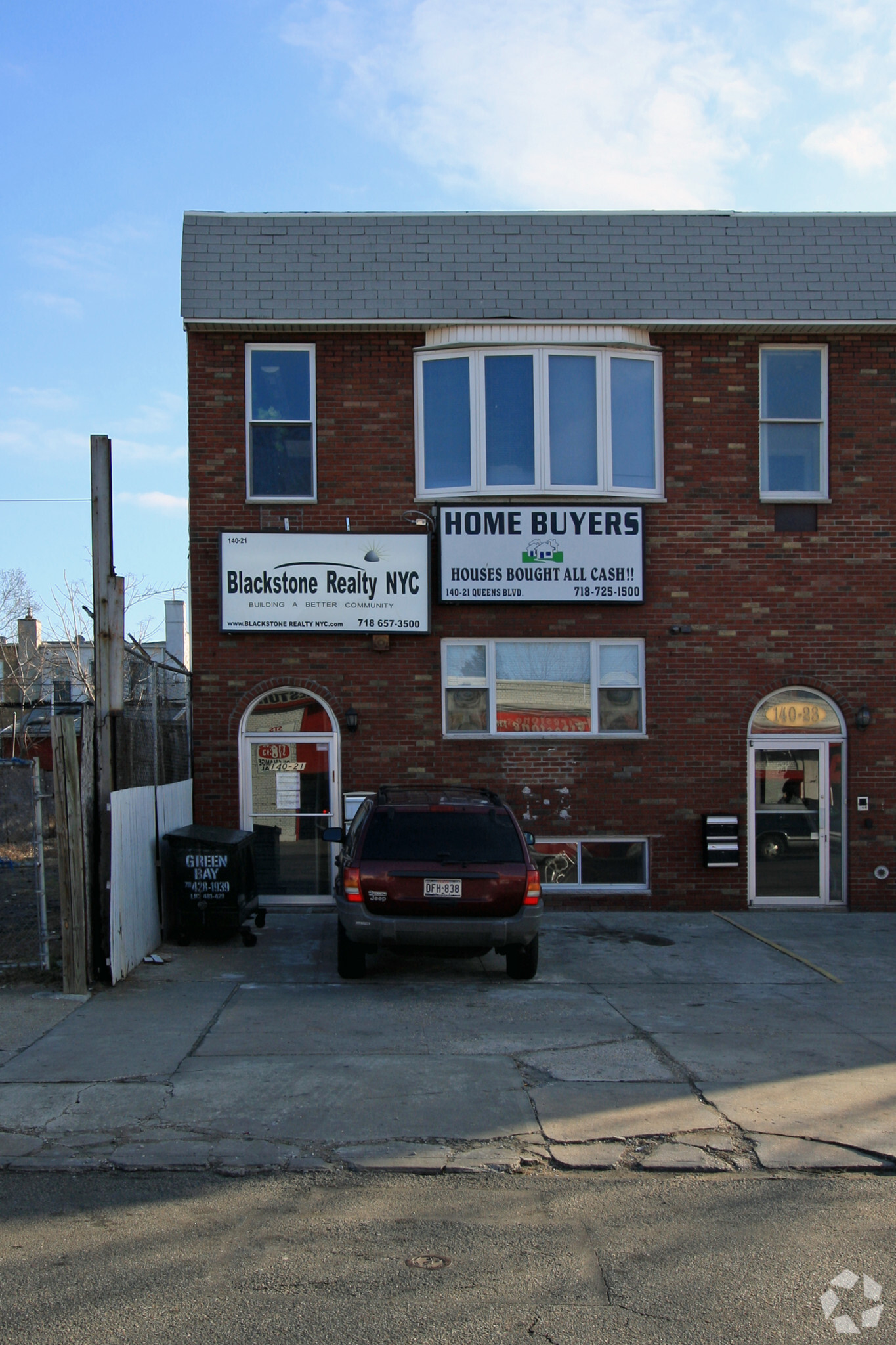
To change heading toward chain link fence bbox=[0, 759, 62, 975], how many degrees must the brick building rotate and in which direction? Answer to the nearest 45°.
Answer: approximately 90° to its right

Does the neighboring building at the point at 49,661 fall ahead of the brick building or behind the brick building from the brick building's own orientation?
behind

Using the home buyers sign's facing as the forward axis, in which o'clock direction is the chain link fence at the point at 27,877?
The chain link fence is roughly at 3 o'clock from the home buyers sign.

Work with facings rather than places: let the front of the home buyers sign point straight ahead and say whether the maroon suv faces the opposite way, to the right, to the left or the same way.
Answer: the opposite way

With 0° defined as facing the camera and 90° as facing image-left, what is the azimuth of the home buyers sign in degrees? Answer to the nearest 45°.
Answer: approximately 0°

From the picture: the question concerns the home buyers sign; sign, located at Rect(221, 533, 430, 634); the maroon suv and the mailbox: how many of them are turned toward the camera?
3

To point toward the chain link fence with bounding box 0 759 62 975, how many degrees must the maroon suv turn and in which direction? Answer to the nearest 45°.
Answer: approximately 45° to its left

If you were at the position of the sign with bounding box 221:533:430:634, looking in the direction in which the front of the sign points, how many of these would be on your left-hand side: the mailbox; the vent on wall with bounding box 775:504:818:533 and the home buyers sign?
3

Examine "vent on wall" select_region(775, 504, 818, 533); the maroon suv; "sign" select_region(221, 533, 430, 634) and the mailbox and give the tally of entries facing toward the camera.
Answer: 3

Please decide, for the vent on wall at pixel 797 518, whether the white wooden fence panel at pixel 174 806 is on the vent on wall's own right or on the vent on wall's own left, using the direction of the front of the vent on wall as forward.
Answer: on the vent on wall's own right

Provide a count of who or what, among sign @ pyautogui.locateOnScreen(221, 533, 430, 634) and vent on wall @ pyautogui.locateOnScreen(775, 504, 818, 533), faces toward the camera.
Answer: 2
